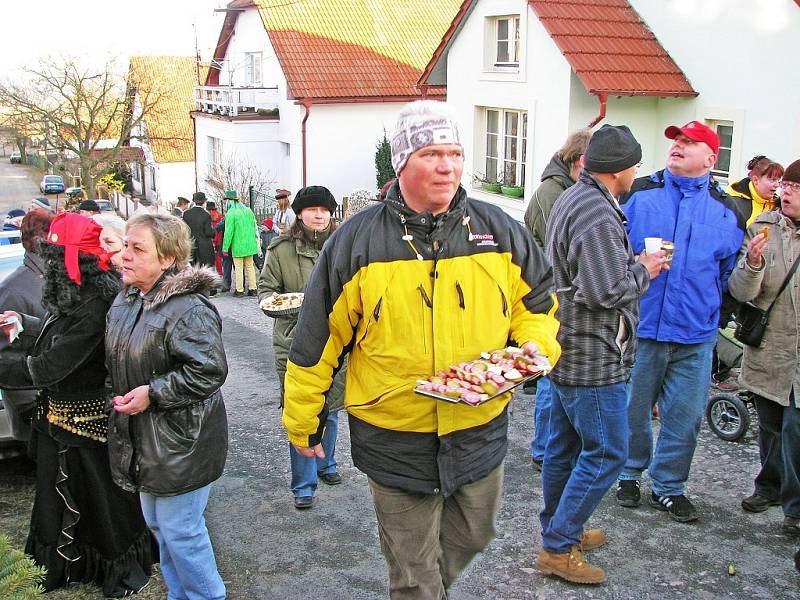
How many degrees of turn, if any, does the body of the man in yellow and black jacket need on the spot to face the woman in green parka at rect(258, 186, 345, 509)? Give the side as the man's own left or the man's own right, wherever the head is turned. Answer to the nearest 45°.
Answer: approximately 180°

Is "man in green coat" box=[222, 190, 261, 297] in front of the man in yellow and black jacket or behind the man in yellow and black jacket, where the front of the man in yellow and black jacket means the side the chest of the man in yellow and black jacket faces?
behind

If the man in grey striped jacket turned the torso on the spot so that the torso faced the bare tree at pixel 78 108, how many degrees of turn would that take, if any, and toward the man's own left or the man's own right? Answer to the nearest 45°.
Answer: approximately 135° to the man's own left

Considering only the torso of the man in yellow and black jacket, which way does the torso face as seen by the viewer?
toward the camera

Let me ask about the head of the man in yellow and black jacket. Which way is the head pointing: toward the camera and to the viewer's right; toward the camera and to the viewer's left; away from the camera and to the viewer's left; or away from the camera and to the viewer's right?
toward the camera and to the viewer's right

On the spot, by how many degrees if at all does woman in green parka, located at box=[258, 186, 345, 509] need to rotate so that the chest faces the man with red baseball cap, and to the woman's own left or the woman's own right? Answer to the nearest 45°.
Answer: approximately 45° to the woman's own left

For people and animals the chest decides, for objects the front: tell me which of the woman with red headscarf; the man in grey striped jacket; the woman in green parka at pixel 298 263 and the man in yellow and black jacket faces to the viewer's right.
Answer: the man in grey striped jacket

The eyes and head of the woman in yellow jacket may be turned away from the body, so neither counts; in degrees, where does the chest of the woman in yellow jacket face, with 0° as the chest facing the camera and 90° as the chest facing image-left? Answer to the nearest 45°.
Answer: approximately 315°

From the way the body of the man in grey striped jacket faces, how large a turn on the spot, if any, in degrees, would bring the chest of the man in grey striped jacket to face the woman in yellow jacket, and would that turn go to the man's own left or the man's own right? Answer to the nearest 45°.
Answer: approximately 90° to the man's own left

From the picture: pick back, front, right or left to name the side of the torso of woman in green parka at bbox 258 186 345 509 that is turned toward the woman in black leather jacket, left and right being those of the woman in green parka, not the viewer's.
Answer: front

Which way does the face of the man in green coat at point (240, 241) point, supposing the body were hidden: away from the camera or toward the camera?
away from the camera

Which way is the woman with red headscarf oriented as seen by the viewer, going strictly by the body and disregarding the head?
to the viewer's left

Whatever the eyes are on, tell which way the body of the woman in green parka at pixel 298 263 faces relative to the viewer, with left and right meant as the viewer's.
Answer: facing the viewer
